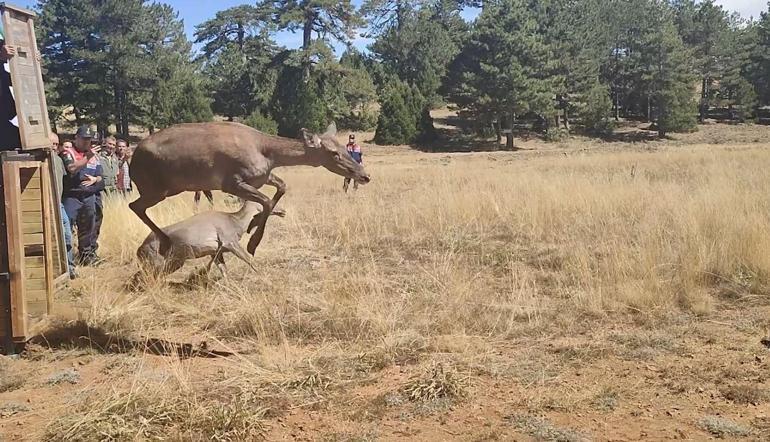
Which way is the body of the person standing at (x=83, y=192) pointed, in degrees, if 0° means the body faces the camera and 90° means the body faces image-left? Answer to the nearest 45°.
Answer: approximately 315°

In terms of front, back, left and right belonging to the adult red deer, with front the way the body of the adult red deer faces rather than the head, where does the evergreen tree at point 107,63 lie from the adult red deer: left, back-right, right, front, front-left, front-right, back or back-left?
left

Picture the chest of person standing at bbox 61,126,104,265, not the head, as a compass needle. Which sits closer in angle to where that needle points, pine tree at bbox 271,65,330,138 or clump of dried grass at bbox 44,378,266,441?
the clump of dried grass

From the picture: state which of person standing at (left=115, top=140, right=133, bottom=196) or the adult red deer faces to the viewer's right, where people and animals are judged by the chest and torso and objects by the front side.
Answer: the adult red deer

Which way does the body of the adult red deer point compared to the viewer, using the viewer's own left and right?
facing to the right of the viewer

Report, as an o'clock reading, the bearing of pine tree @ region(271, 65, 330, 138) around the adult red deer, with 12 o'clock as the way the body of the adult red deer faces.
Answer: The pine tree is roughly at 9 o'clock from the adult red deer.

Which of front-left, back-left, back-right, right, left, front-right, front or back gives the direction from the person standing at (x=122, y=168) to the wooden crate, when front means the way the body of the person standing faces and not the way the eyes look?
front

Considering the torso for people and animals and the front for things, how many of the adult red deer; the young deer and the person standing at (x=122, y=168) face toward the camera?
1

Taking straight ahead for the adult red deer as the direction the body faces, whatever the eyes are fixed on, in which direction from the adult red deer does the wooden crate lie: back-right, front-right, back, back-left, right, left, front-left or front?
back

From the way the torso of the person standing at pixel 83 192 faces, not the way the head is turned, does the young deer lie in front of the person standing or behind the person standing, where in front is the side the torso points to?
in front

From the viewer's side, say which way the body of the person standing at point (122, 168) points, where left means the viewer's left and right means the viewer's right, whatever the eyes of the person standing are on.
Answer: facing the viewer

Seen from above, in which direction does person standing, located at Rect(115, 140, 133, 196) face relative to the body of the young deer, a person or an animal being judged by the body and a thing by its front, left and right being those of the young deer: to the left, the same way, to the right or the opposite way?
to the right

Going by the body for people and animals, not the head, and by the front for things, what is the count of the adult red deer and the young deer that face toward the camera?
0

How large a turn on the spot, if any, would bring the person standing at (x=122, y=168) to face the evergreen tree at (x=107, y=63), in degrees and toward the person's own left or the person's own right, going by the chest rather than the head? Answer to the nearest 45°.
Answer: approximately 180°

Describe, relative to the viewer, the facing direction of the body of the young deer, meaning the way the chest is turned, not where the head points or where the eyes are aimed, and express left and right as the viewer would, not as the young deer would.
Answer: facing to the right of the viewer

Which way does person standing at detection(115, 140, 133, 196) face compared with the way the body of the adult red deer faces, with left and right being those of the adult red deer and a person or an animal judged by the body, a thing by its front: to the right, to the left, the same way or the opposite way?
to the right
